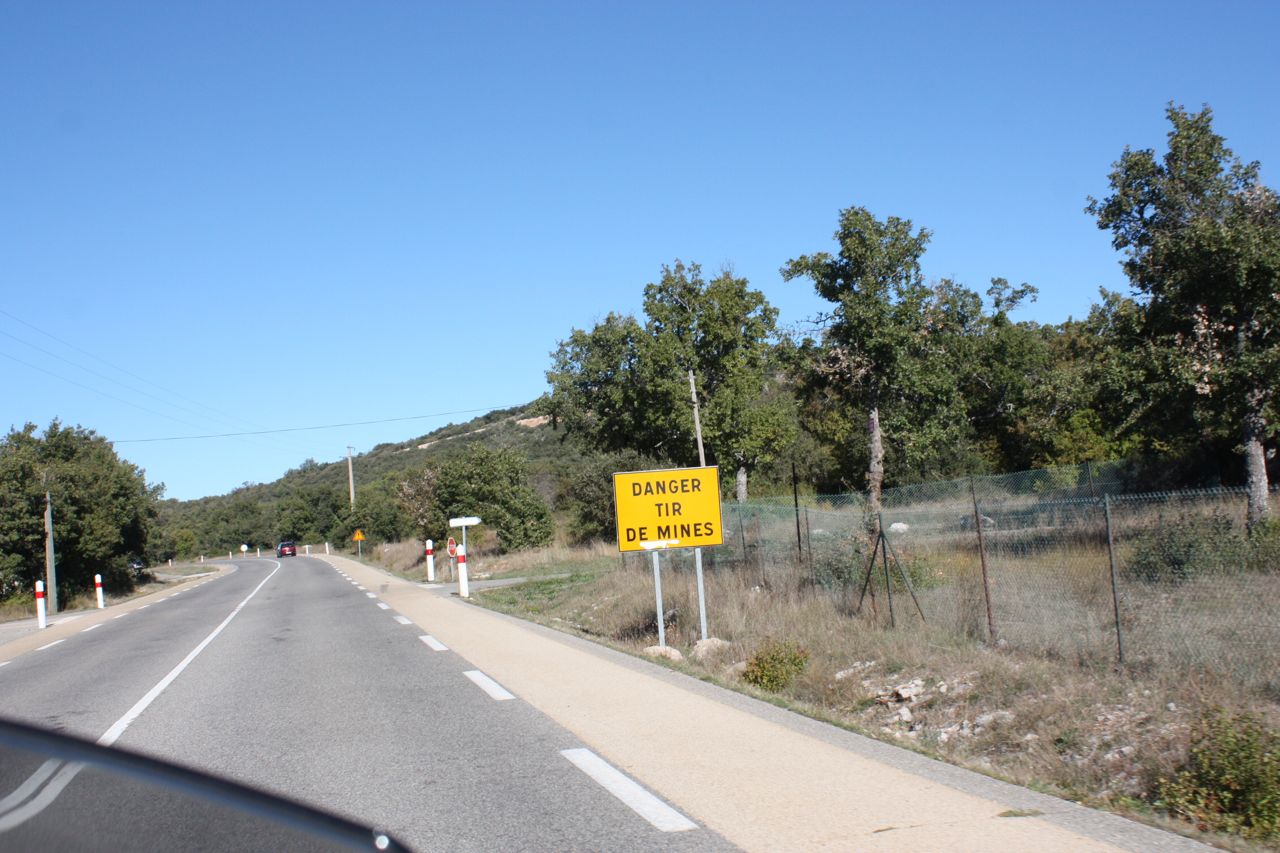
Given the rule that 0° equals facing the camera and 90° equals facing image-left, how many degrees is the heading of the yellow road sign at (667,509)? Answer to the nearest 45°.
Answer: approximately 0°

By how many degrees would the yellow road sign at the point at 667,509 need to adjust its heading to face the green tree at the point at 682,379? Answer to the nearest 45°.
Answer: approximately 180°

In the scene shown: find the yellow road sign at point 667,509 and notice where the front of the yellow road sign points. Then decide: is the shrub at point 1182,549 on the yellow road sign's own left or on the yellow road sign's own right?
on the yellow road sign's own left

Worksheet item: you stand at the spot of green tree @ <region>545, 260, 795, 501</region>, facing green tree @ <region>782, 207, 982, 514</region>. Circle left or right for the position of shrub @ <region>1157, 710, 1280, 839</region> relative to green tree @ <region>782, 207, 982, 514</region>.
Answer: right

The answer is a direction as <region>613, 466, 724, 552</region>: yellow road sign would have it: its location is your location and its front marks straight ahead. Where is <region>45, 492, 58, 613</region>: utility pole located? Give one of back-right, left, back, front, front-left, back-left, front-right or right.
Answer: back-right

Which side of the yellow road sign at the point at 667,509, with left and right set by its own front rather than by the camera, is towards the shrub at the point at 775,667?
front

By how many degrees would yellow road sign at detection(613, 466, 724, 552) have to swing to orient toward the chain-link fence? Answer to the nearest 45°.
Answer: approximately 90° to its left

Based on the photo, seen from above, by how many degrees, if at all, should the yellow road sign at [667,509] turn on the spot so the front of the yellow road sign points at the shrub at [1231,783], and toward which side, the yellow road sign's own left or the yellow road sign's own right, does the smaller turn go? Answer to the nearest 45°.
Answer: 0° — it already faces it

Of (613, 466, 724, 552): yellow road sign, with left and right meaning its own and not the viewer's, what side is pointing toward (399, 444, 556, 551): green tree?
back

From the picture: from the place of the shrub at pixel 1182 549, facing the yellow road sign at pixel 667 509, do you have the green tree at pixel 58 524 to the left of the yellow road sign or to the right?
right

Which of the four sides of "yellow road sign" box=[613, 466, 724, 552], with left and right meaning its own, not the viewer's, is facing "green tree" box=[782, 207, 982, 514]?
back
